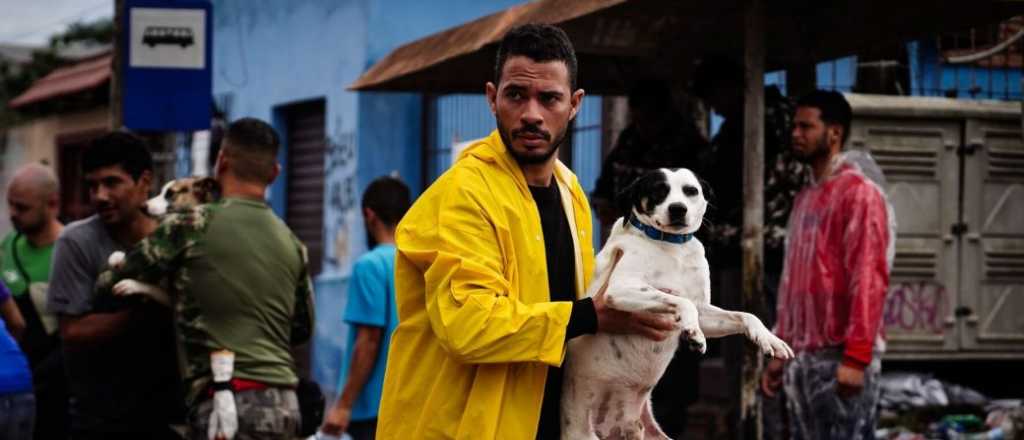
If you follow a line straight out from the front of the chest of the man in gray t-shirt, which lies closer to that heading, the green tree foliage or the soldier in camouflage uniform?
the soldier in camouflage uniform

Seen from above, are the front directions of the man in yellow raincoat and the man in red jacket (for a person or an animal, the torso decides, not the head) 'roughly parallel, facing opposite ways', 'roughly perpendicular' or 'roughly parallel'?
roughly perpendicular

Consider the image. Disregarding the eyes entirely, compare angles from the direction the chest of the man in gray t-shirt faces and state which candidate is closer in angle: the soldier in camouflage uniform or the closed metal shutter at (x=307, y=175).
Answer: the soldier in camouflage uniform

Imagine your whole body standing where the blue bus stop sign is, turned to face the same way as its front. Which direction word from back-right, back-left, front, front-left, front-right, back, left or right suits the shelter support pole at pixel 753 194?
front-left

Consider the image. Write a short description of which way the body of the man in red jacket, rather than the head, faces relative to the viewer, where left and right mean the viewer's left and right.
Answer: facing the viewer and to the left of the viewer

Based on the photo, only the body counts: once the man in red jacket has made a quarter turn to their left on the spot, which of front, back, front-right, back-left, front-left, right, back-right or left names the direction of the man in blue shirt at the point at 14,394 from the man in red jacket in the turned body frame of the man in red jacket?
right

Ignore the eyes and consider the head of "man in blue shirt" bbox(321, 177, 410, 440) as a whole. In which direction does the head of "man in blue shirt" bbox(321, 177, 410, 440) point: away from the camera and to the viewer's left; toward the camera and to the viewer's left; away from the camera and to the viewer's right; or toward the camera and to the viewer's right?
away from the camera and to the viewer's left

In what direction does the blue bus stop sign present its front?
toward the camera

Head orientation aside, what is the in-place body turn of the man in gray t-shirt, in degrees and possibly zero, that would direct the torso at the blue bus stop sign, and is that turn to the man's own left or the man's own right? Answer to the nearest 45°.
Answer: approximately 135° to the man's own left

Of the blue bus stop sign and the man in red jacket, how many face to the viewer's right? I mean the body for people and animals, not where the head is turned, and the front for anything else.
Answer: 0
